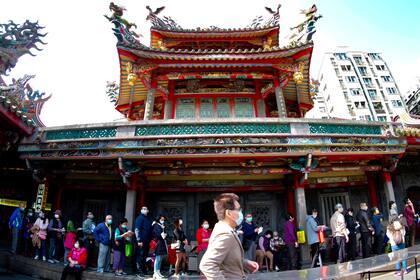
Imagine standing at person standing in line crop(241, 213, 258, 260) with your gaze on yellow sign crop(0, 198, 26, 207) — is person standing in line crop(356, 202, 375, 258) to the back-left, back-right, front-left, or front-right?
back-right

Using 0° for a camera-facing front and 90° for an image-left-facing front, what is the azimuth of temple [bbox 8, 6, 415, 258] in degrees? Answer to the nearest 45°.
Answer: approximately 0°

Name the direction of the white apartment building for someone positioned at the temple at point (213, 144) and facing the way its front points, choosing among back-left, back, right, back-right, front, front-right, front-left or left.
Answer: back-left

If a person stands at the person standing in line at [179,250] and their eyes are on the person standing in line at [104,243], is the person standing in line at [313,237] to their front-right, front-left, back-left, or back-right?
back-right

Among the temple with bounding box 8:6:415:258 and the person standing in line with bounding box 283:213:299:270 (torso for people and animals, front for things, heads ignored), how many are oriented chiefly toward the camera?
1
